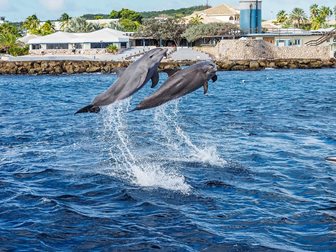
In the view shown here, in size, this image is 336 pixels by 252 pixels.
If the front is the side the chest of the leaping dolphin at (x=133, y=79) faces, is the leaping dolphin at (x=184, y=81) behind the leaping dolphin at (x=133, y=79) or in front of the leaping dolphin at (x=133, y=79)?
in front

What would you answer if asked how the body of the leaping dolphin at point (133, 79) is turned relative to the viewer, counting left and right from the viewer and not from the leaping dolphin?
facing to the right of the viewer

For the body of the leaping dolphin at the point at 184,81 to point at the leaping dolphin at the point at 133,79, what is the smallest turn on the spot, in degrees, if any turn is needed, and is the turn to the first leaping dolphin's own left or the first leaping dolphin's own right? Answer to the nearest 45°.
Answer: approximately 135° to the first leaping dolphin's own right

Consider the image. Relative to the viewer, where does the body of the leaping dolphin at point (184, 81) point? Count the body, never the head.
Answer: to the viewer's right

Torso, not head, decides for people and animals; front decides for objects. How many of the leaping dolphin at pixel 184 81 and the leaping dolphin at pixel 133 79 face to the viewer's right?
2
